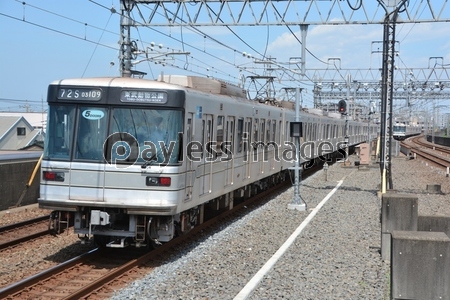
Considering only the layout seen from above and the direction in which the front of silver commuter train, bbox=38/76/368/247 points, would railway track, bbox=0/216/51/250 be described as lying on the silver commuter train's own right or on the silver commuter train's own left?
on the silver commuter train's own right

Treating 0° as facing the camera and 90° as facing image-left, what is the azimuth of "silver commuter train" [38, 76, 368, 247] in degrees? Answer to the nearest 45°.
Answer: approximately 45°

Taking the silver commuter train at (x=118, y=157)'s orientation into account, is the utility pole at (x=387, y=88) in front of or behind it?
behind
